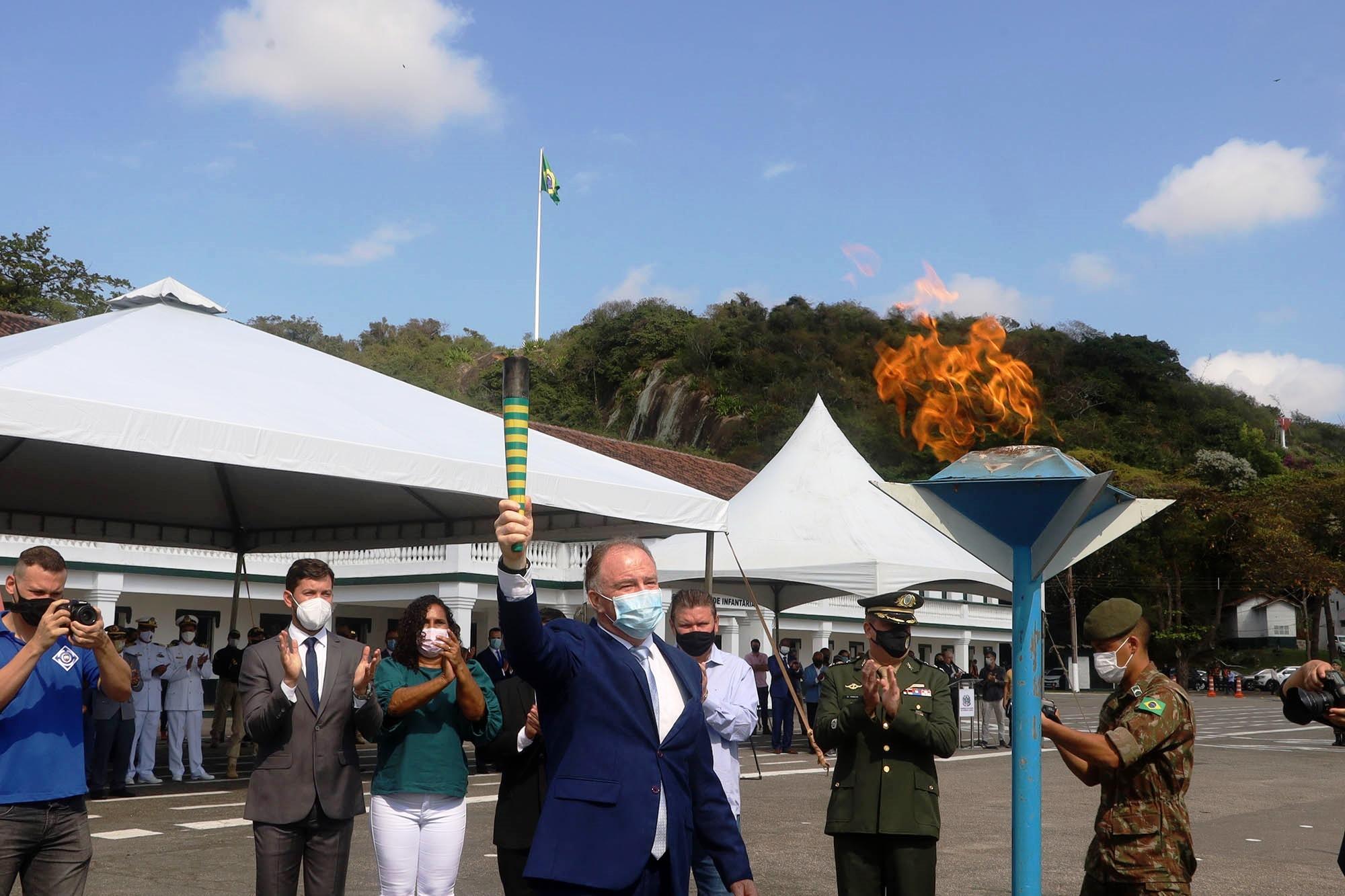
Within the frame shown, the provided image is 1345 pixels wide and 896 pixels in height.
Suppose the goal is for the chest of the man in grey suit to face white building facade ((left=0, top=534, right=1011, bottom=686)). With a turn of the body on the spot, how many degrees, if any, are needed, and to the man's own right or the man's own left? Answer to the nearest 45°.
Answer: approximately 180°

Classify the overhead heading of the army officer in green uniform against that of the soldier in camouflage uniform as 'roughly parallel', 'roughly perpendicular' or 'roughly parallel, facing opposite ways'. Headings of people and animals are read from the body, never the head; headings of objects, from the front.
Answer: roughly perpendicular

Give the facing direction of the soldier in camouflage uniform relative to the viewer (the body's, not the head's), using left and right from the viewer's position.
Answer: facing to the left of the viewer

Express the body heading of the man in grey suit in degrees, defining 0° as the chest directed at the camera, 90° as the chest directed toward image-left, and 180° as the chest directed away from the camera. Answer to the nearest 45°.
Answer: approximately 0°
